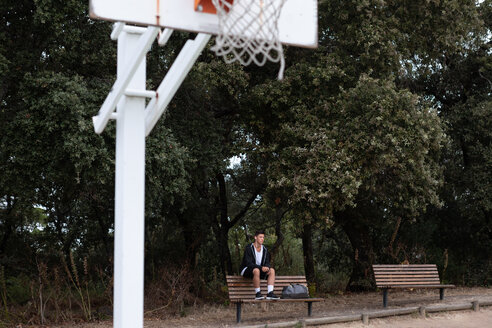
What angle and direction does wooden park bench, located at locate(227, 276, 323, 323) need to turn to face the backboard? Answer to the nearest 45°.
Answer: approximately 45° to its right

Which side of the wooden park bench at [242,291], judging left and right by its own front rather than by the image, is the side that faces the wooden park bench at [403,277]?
left

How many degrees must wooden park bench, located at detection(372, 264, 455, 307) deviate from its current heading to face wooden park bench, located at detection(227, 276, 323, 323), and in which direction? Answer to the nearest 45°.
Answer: approximately 90° to its right
